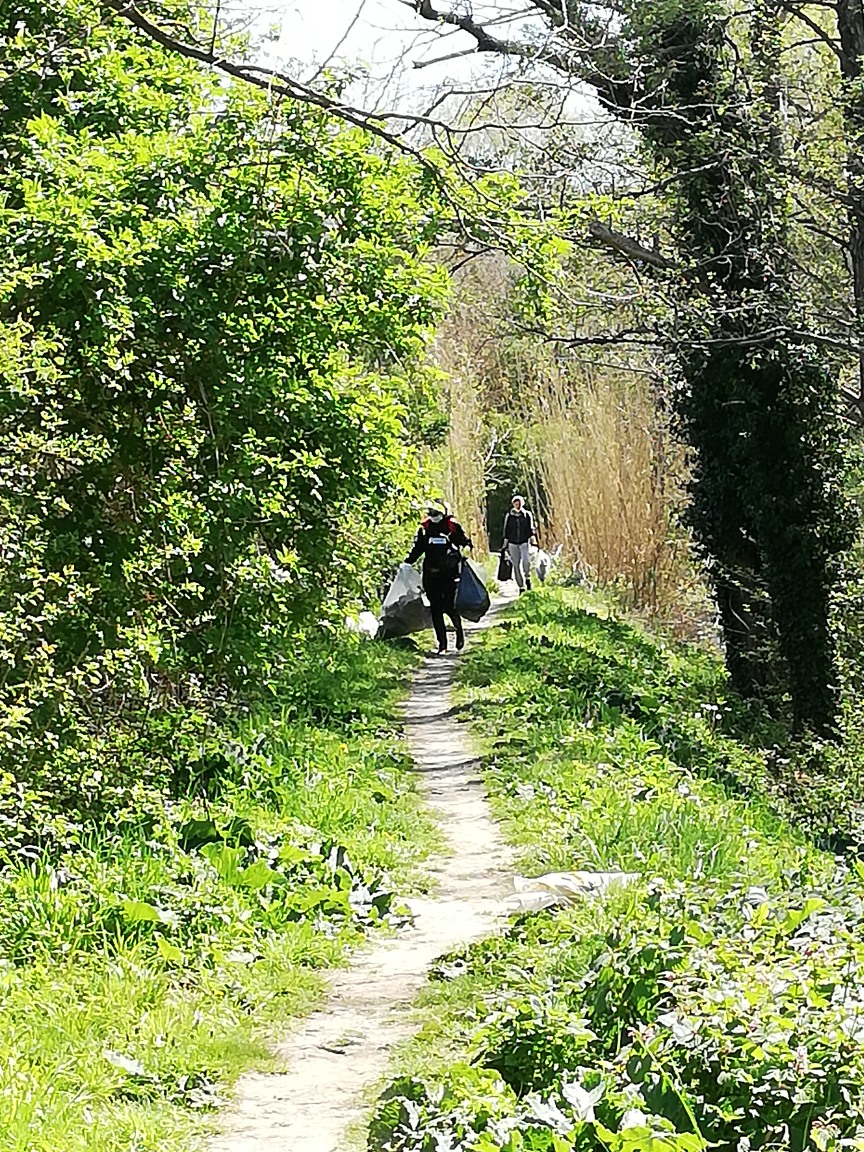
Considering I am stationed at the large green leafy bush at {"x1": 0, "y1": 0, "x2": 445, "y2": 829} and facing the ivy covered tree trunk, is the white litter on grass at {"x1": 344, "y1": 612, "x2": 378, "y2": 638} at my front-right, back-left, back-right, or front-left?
front-left

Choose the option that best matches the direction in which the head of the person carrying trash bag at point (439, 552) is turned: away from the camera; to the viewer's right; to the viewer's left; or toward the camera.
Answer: toward the camera

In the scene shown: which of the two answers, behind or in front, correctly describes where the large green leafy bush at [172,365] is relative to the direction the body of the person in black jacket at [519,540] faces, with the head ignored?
in front

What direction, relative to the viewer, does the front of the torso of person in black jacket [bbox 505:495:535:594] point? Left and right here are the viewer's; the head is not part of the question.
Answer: facing the viewer

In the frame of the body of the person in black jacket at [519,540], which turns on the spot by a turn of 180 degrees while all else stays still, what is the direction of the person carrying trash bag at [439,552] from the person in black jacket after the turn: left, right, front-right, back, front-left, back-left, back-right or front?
back

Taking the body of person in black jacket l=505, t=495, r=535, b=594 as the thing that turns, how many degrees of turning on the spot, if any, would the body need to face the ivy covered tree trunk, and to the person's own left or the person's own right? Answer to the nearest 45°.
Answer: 0° — they already face it

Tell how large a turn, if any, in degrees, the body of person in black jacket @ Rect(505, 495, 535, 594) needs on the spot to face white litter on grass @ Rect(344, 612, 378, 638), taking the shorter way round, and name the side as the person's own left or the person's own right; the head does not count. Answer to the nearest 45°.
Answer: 0° — they already face it

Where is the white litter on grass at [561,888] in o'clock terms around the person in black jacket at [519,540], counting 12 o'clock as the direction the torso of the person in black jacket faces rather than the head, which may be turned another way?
The white litter on grass is roughly at 12 o'clock from the person in black jacket.

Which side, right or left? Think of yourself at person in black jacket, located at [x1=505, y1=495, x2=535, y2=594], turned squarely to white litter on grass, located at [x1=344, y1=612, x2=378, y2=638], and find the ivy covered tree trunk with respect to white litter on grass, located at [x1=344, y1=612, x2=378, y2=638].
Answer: left
